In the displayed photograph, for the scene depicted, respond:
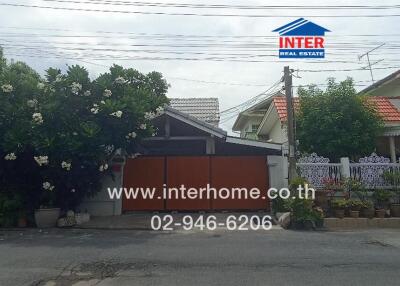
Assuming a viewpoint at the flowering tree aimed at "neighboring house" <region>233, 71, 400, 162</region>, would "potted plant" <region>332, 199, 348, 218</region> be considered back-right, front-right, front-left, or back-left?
front-right

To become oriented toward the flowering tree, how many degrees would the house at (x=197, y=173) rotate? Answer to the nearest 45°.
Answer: approximately 45° to its right

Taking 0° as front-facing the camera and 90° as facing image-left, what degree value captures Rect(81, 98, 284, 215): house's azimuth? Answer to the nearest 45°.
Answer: approximately 0°

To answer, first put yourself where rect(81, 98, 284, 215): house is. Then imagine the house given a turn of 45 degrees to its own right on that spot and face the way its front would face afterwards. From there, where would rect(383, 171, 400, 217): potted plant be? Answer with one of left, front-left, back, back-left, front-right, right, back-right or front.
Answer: back-left

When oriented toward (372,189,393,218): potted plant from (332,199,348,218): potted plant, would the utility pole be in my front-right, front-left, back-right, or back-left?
back-left

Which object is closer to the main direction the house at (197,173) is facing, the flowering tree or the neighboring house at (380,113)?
the flowering tree

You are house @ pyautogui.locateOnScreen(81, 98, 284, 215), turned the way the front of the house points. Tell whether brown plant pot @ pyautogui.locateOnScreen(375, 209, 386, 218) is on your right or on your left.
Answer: on your left

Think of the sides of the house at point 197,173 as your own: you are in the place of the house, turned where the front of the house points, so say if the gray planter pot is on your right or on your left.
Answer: on your right

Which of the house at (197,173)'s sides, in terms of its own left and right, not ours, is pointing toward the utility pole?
left

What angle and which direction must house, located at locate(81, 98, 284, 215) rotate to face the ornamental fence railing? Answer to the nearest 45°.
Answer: approximately 90° to its left

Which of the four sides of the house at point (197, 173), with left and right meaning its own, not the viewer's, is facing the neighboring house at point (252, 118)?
back

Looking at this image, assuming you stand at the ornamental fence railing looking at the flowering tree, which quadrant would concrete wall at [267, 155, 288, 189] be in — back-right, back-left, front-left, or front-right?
front-right

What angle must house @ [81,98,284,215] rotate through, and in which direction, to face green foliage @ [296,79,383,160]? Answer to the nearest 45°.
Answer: approximately 90° to its left

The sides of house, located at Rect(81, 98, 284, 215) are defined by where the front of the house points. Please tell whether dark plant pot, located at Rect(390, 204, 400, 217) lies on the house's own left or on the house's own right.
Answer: on the house's own left

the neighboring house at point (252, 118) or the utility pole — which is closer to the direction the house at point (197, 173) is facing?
the utility pole

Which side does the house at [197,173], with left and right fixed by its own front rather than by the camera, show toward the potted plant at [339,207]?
left
